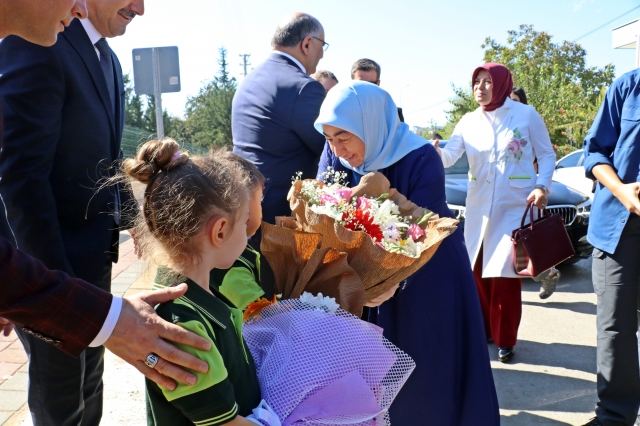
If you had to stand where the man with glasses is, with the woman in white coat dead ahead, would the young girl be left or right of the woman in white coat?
right

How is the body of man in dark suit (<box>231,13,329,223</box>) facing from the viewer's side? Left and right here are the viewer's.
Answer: facing away from the viewer and to the right of the viewer

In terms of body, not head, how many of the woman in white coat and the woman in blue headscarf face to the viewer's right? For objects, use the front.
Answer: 0

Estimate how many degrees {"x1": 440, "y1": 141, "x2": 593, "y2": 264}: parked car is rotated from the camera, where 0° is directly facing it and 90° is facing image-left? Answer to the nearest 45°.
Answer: approximately 315°

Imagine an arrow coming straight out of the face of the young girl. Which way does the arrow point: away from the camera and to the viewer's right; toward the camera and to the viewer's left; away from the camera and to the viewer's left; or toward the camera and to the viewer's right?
away from the camera and to the viewer's right

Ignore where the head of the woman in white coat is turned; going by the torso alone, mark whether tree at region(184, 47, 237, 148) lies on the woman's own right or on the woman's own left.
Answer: on the woman's own right

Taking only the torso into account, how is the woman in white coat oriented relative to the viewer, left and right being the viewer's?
facing the viewer and to the left of the viewer

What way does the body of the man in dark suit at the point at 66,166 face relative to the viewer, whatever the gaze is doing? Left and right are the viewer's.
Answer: facing the viewer and to the right of the viewer

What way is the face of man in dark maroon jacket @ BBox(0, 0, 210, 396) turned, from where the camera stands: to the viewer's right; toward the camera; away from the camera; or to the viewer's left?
to the viewer's right

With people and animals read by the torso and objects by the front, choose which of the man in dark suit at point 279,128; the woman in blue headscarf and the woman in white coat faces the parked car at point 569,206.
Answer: the man in dark suit

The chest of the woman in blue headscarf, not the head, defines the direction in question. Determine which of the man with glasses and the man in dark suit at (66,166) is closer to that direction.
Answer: the man in dark suit
